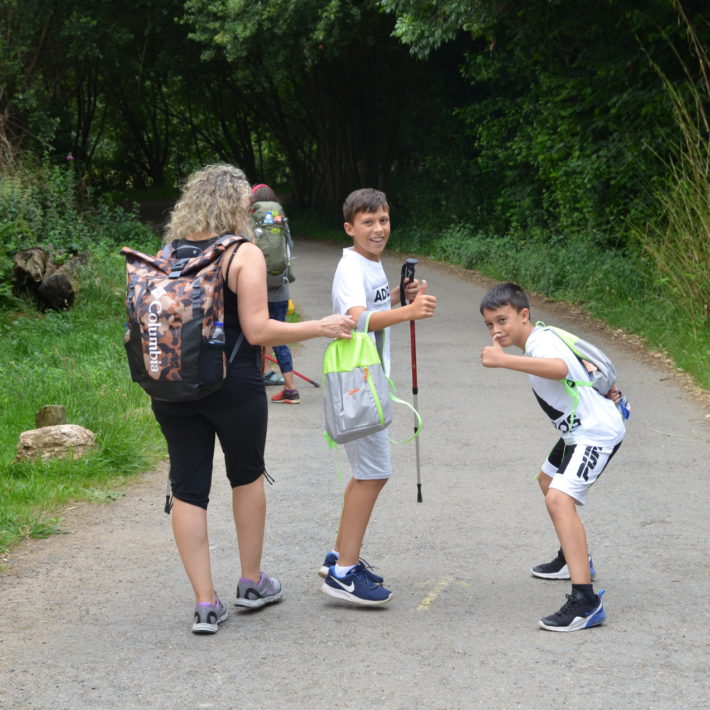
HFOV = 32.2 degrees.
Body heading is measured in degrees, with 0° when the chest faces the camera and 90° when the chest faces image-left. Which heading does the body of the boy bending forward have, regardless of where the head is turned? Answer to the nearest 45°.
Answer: approximately 90°

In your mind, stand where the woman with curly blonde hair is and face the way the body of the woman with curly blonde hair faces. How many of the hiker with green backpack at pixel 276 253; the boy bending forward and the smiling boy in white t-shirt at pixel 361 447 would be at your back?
0

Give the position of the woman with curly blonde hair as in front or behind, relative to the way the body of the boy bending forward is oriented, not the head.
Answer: in front

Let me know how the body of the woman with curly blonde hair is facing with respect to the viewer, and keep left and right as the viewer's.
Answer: facing away from the viewer and to the right of the viewer

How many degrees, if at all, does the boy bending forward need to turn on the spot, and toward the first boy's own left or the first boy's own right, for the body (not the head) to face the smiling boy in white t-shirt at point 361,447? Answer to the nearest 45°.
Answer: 0° — they already face them

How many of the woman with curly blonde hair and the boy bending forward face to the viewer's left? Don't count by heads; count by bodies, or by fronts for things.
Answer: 1

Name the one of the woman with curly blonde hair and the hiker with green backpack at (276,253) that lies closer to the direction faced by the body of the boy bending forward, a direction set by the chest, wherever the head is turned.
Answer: the woman with curly blonde hair

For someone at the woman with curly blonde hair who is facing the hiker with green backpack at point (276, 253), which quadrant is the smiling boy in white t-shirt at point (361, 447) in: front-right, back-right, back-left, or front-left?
front-right

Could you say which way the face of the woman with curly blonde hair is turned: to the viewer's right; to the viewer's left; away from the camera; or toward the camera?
away from the camera

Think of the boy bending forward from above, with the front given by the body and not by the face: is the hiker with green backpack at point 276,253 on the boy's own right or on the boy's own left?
on the boy's own right

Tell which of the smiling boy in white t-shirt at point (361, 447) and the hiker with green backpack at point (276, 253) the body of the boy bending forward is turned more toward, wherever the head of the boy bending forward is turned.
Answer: the smiling boy in white t-shirt

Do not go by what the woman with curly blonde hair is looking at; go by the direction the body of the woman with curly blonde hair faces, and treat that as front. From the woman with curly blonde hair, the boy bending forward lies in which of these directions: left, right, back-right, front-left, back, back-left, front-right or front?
front-right

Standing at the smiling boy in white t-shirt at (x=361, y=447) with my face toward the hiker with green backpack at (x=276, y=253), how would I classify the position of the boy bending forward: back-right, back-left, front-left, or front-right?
back-right
